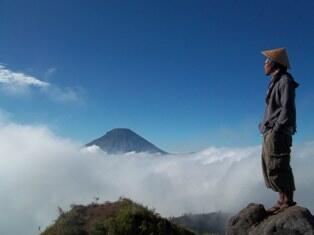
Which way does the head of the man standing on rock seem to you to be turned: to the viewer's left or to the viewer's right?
to the viewer's left

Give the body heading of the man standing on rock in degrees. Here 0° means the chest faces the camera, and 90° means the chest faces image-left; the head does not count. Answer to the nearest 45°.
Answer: approximately 90°

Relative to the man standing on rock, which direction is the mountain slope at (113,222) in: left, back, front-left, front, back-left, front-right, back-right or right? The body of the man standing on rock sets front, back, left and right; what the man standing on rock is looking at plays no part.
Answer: front-right
